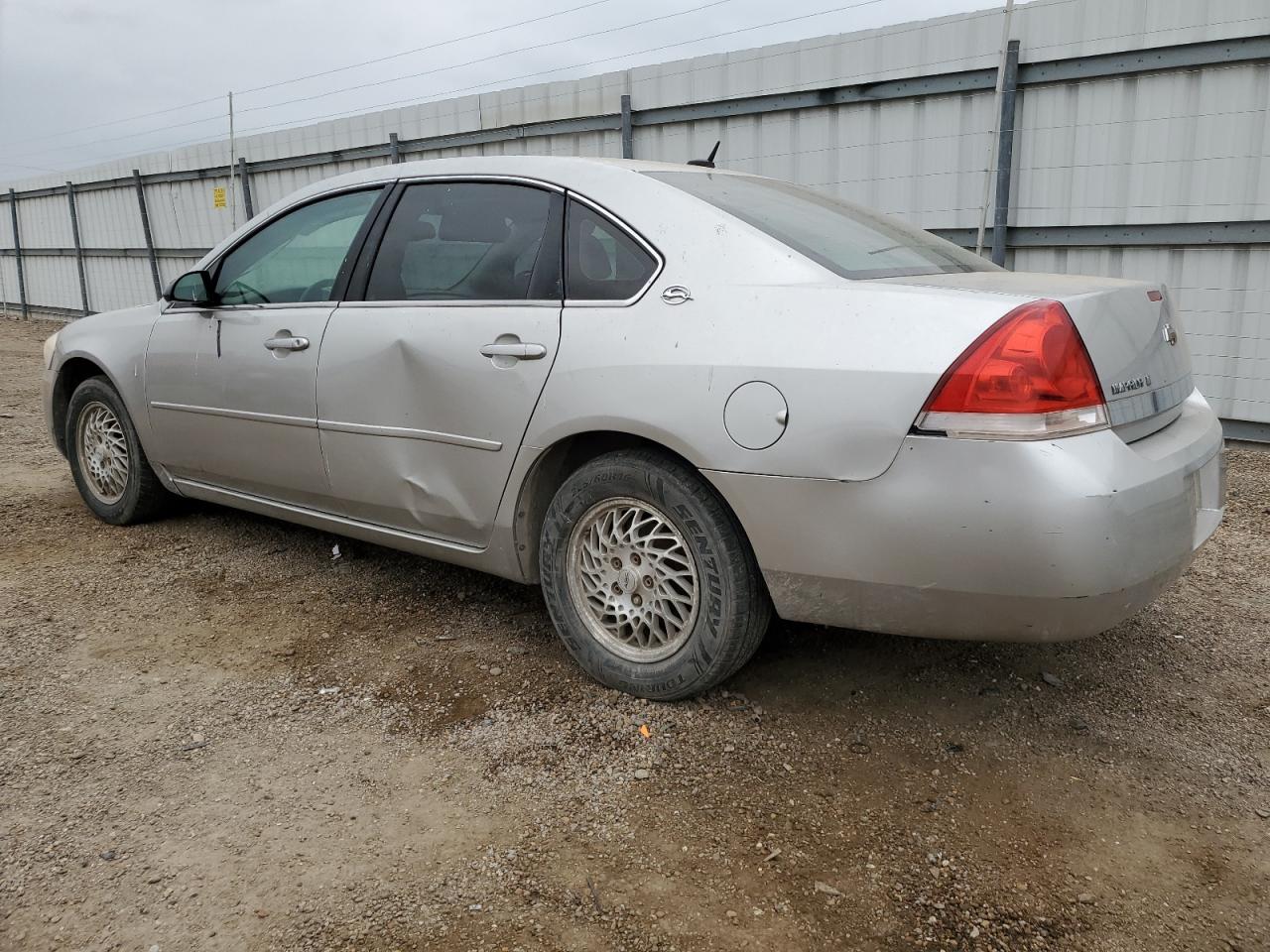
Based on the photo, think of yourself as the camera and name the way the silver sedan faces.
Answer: facing away from the viewer and to the left of the viewer
